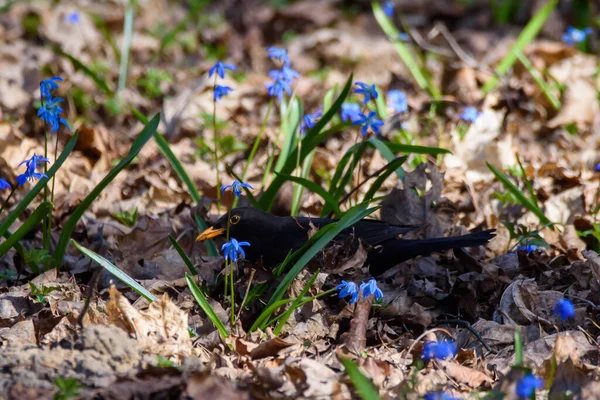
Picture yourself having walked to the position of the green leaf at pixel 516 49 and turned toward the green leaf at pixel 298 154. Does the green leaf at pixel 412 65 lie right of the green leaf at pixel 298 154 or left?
right

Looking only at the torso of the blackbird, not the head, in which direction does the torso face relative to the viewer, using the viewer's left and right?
facing to the left of the viewer

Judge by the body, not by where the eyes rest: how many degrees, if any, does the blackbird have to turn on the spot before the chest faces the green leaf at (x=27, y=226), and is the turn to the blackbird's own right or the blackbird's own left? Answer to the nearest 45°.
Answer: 0° — it already faces it
